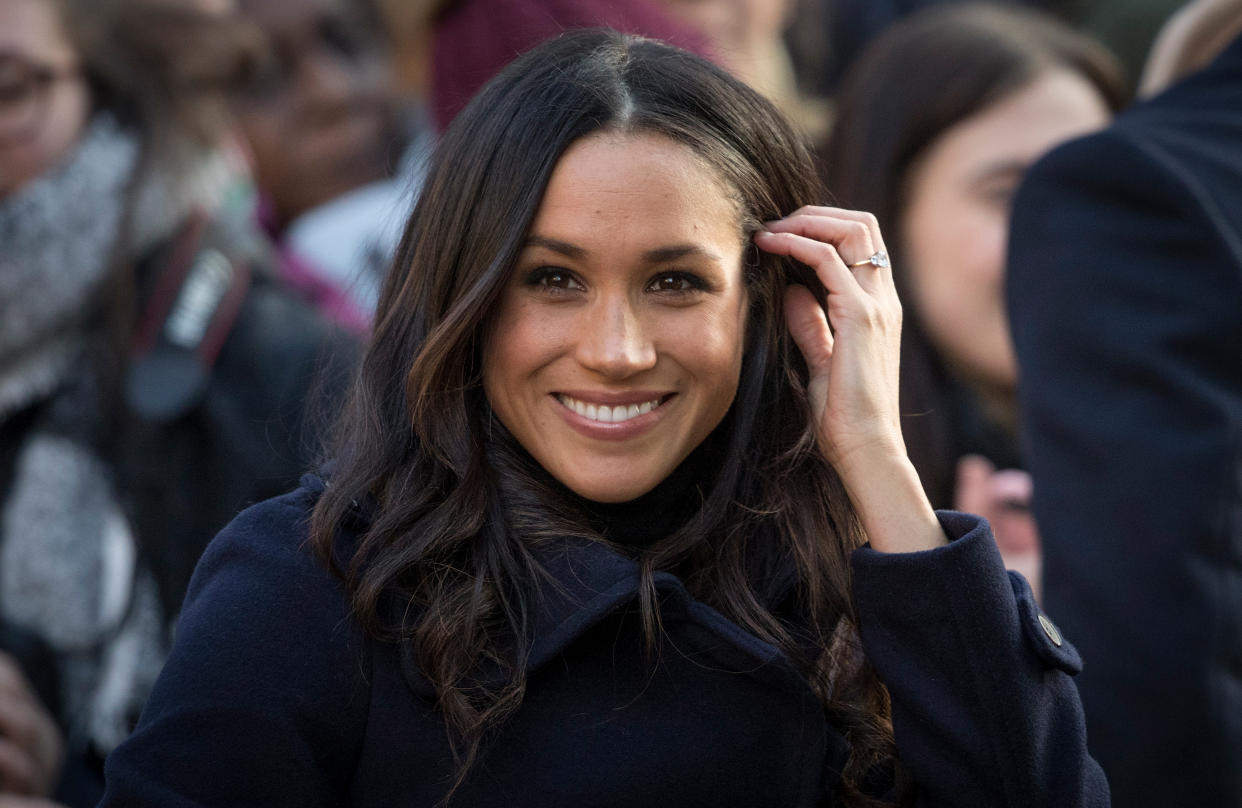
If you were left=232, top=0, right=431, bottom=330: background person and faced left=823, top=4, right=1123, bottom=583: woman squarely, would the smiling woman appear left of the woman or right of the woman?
right

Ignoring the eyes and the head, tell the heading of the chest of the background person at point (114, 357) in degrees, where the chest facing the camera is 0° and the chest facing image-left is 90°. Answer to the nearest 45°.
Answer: approximately 45°

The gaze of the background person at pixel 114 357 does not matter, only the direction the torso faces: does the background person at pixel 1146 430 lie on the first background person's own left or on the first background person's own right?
on the first background person's own left

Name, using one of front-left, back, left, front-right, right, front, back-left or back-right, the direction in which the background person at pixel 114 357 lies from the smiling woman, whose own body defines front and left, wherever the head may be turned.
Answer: back-right

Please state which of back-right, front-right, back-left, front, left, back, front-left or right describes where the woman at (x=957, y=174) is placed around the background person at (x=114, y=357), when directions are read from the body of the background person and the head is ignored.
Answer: back-left

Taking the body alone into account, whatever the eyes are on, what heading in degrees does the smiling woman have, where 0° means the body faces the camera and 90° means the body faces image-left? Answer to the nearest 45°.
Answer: approximately 0°
